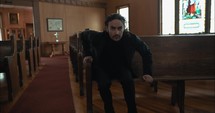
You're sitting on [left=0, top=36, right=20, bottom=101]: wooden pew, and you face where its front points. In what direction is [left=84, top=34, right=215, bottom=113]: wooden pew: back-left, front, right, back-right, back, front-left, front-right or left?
front-left

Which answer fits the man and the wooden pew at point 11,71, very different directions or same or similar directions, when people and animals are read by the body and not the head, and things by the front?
same or similar directions

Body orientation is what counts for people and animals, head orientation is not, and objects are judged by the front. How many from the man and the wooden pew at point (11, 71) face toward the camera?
2

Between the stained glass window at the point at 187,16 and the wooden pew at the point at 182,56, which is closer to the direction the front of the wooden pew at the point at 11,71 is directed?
the wooden pew

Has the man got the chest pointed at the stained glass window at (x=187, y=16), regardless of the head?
no

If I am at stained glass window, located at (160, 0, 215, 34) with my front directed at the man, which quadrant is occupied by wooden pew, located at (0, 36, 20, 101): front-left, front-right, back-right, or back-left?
front-right

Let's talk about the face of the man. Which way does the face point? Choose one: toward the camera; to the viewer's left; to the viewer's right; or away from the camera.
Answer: toward the camera

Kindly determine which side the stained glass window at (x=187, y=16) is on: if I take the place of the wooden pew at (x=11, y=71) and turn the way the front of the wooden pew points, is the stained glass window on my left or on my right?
on my left

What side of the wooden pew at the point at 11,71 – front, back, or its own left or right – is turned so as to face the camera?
front

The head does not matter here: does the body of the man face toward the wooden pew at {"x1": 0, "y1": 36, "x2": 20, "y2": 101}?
no

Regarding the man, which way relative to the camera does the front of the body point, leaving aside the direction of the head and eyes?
toward the camera
